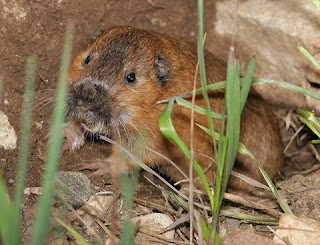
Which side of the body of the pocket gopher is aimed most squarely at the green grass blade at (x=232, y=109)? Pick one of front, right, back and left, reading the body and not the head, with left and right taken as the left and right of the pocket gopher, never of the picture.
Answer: left

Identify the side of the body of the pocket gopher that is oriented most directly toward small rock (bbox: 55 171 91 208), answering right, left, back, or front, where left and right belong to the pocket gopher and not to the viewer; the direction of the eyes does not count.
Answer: front

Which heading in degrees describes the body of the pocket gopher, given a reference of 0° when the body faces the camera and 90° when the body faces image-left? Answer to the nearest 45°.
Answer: approximately 45°

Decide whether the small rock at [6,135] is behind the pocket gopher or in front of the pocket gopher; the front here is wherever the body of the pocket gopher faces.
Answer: in front

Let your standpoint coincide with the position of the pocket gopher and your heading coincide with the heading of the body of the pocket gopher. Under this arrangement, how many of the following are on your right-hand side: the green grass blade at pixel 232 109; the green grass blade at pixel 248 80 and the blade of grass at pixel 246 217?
0

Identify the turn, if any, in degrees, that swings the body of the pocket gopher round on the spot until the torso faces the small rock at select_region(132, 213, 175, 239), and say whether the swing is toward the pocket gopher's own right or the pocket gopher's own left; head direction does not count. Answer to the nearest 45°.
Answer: approximately 45° to the pocket gopher's own left

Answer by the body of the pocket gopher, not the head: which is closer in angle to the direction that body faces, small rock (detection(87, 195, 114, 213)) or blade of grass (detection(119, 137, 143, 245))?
the small rock

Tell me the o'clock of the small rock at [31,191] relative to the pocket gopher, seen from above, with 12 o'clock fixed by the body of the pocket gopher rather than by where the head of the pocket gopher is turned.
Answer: The small rock is roughly at 12 o'clock from the pocket gopher.

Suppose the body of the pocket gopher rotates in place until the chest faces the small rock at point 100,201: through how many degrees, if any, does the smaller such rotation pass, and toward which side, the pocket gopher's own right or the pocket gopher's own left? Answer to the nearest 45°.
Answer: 0° — it already faces it

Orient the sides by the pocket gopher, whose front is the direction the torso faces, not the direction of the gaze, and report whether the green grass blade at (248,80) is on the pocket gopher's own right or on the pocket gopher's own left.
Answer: on the pocket gopher's own left

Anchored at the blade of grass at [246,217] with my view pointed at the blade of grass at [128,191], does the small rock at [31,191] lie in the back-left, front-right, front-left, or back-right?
front-right

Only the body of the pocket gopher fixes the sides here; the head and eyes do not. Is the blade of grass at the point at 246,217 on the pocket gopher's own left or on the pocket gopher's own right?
on the pocket gopher's own left
